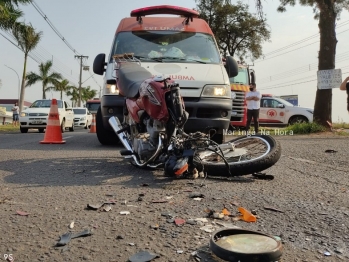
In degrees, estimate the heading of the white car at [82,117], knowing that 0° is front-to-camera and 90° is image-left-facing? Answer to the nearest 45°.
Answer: approximately 45°

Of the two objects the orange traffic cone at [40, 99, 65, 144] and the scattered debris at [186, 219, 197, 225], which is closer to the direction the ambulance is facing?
the scattered debris

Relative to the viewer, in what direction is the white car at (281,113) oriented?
to the viewer's right

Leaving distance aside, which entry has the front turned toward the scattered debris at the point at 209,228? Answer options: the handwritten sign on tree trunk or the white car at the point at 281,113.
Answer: the handwritten sign on tree trunk

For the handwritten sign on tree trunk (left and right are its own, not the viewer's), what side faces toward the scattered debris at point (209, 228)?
front

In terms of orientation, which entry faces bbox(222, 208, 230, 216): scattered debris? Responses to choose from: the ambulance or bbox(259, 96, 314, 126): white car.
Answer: the ambulance

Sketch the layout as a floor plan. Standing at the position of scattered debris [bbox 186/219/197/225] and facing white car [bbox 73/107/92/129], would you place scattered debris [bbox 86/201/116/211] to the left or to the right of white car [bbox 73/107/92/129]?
left

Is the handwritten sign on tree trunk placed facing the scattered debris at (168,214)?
yes

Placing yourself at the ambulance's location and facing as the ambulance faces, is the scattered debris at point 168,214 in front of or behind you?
in front

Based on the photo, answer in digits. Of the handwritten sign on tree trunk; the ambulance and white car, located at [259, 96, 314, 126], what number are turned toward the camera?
2

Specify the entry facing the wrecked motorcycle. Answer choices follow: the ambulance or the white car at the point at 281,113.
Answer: the ambulance

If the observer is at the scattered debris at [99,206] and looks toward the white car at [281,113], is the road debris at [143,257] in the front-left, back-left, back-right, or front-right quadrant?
back-right

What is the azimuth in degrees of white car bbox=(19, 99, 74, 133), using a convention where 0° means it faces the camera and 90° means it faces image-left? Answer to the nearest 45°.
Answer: approximately 45°

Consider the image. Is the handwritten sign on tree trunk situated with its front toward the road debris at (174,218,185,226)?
yes

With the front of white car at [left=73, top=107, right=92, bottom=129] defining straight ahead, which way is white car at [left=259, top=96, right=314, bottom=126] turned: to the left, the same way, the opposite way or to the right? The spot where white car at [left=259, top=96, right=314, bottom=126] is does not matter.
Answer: to the left

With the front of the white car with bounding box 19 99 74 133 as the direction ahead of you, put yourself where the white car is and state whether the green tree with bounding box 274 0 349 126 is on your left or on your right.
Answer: on your left
